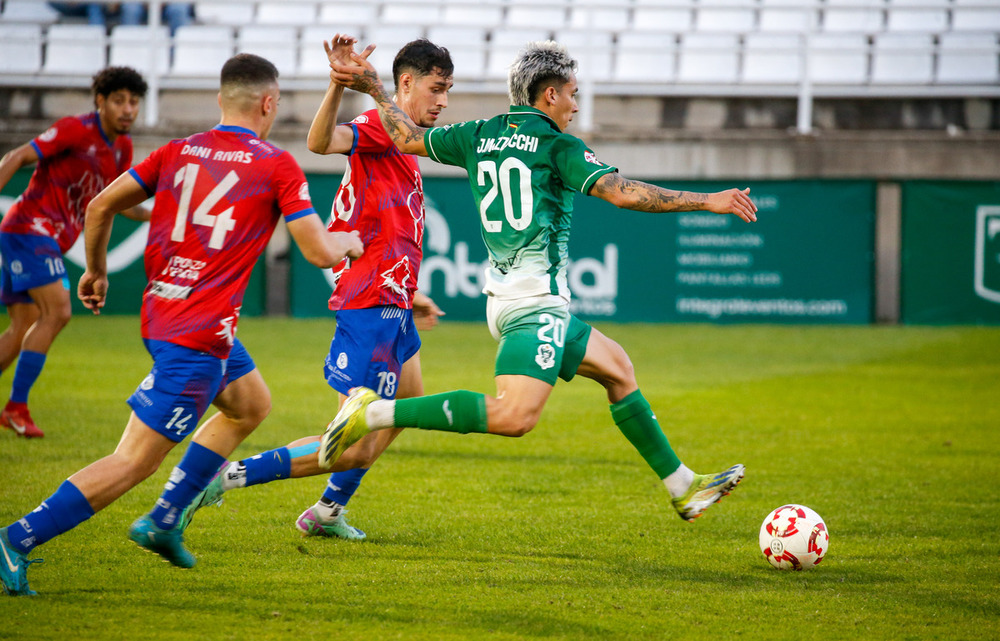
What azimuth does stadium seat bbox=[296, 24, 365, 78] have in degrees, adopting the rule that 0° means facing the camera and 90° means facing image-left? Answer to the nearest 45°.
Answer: approximately 0°

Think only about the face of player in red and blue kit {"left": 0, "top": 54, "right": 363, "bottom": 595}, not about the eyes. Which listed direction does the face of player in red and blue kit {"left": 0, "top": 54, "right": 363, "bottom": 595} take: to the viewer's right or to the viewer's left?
to the viewer's right

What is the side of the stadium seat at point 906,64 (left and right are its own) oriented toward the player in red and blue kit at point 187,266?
front

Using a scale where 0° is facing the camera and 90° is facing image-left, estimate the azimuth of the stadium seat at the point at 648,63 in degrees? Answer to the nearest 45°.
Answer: approximately 0°

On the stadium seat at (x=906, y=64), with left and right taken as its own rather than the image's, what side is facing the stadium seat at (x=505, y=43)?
right

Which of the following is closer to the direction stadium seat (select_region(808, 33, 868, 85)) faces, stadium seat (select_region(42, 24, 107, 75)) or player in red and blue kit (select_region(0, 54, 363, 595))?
the player in red and blue kit

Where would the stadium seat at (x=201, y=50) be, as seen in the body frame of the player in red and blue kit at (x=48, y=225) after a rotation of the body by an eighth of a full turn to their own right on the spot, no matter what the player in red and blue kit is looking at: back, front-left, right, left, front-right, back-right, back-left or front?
back

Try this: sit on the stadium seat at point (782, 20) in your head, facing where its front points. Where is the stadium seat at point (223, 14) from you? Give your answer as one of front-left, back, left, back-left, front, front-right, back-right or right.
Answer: right

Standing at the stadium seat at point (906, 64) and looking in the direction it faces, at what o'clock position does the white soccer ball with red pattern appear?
The white soccer ball with red pattern is roughly at 12 o'clock from the stadium seat.

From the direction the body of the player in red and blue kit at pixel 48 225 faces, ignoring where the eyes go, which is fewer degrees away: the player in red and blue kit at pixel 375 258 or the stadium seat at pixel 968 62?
the player in red and blue kit

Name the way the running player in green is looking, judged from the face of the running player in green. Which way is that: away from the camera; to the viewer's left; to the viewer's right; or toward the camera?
to the viewer's right

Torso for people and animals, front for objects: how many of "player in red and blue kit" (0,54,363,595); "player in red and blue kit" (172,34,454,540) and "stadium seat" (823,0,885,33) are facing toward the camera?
1

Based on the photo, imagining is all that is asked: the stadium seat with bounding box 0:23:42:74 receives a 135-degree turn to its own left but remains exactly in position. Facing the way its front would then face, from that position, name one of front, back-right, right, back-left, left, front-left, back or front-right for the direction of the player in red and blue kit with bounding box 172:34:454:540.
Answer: back-right
